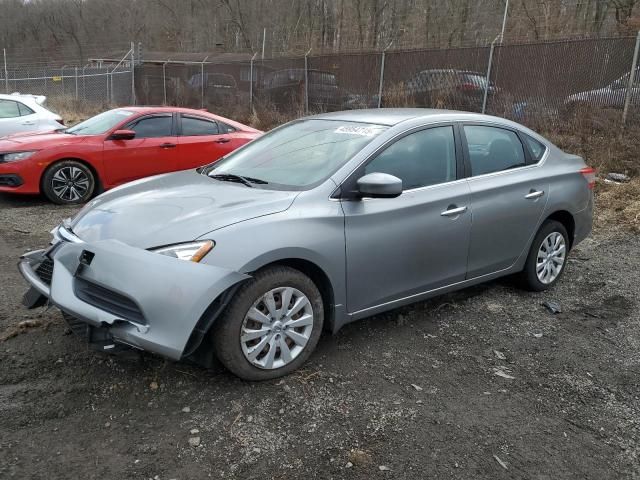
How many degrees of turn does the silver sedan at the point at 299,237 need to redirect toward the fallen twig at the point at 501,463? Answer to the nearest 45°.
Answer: approximately 90° to its left

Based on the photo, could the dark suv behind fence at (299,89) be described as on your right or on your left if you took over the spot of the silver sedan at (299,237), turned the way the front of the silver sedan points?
on your right

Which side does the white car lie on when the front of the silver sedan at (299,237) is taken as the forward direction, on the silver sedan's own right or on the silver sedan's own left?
on the silver sedan's own right

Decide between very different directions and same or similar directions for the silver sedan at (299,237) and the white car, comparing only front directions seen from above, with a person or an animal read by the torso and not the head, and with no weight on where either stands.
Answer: same or similar directions

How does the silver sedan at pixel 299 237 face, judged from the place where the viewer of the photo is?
facing the viewer and to the left of the viewer

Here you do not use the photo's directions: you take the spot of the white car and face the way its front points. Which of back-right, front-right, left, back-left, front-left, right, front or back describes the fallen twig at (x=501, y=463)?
left

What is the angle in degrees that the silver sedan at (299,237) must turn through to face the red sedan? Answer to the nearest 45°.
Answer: approximately 90° to its right

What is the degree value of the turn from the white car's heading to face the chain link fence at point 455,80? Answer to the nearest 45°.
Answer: approximately 180°

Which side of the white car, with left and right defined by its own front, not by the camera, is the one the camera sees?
left

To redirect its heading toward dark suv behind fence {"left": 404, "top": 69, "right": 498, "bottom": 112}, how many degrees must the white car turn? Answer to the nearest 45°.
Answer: approximately 180°

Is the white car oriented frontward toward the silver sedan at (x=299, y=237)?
no

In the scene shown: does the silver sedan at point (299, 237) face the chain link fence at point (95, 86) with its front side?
no

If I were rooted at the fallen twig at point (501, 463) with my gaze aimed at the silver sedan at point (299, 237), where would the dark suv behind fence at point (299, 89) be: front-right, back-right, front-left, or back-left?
front-right

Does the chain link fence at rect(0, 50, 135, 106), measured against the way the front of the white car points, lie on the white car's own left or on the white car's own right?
on the white car's own right

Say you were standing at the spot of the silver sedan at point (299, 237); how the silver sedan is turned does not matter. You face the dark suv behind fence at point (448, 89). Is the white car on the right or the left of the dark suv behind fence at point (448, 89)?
left

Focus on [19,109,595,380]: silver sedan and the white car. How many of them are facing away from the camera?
0
